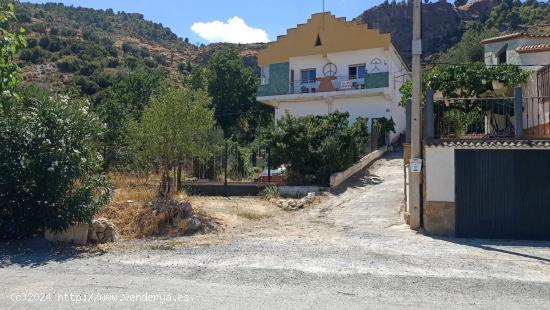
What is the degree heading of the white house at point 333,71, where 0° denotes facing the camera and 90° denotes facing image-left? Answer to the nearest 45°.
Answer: approximately 0°

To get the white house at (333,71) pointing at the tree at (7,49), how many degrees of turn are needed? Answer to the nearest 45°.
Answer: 0° — it already faces it

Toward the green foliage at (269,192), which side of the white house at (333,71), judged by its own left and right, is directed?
front

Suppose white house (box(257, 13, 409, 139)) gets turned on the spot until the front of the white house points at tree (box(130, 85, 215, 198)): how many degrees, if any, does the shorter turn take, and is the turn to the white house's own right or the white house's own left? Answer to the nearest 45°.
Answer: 0° — it already faces it

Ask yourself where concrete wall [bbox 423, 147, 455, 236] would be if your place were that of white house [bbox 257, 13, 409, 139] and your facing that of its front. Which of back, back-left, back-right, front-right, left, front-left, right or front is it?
front

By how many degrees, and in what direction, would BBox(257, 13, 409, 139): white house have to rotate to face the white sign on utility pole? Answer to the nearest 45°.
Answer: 0° — it already faces it

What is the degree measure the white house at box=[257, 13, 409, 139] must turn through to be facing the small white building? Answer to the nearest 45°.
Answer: approximately 45° to its left

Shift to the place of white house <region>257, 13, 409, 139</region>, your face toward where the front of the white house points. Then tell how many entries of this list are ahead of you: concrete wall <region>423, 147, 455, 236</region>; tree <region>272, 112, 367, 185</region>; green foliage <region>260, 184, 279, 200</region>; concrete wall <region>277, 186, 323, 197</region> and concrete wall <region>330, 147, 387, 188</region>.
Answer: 5

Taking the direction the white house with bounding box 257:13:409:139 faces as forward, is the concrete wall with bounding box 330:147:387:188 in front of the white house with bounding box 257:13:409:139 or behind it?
in front

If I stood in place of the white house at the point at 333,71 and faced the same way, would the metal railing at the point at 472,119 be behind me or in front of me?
in front

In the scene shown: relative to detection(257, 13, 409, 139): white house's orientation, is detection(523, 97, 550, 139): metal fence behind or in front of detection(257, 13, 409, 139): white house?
in front

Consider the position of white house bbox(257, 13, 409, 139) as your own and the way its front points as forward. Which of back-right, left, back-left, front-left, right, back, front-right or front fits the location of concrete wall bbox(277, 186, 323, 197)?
front

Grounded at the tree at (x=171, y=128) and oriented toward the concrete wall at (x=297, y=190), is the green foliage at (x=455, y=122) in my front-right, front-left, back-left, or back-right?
front-right

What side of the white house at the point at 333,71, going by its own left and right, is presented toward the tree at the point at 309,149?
front

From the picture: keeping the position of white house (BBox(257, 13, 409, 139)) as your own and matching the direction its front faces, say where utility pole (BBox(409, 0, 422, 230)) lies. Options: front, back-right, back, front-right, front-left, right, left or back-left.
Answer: front
